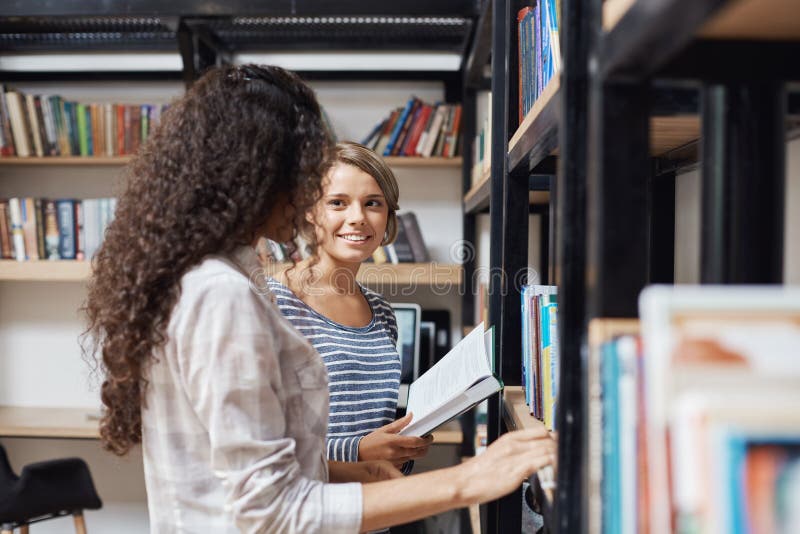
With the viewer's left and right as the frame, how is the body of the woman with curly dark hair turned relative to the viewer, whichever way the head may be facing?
facing to the right of the viewer

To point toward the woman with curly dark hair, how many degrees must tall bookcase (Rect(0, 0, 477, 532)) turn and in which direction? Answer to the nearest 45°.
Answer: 0° — it already faces them

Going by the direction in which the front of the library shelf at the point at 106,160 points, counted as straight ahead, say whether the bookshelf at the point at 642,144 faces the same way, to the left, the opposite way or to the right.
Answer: to the right

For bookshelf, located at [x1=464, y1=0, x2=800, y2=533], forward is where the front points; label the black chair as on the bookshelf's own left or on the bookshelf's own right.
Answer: on the bookshelf's own right

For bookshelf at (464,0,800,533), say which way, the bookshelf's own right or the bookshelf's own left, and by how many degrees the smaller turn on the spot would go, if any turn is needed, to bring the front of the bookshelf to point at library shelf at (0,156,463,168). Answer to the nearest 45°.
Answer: approximately 90° to the bookshelf's own right

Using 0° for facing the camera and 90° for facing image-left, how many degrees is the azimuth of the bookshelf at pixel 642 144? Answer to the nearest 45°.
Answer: approximately 45°

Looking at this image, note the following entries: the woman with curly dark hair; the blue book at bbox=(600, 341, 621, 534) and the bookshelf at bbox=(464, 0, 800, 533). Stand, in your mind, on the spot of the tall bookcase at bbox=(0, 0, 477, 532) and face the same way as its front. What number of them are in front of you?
3

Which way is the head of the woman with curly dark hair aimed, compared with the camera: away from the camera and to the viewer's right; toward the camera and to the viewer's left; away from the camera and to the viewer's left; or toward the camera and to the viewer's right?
away from the camera and to the viewer's right

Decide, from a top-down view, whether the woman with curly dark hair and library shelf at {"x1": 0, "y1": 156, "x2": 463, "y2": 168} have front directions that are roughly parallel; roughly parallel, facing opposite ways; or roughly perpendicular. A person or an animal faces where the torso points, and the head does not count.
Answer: roughly perpendicular

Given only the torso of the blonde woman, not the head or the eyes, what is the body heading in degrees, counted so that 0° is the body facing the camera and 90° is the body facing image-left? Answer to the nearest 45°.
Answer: approximately 315°
